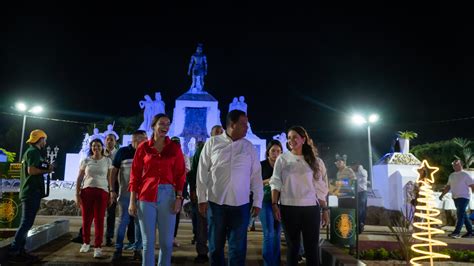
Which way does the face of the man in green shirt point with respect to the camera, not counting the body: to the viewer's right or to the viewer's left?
to the viewer's right

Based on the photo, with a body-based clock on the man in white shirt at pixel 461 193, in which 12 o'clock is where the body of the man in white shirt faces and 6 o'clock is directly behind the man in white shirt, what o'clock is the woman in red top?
The woman in red top is roughly at 11 o'clock from the man in white shirt.

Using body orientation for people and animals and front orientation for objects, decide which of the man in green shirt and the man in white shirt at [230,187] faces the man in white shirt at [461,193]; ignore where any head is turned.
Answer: the man in green shirt

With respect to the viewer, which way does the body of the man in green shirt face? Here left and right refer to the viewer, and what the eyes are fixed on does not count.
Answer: facing to the right of the viewer

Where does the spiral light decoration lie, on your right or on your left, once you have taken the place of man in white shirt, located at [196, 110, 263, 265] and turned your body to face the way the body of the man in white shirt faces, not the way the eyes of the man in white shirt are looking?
on your left

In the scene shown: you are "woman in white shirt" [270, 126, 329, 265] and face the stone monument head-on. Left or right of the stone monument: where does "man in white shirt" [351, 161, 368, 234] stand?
right

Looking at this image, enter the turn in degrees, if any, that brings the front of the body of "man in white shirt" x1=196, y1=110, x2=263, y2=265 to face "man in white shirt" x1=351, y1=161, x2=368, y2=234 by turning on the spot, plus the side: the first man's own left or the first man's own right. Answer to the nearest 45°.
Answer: approximately 135° to the first man's own left

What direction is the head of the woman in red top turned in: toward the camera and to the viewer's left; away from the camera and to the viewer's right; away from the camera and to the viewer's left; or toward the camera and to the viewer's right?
toward the camera and to the viewer's right

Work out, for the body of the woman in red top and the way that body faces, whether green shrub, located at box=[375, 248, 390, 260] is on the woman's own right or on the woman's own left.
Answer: on the woman's own left
